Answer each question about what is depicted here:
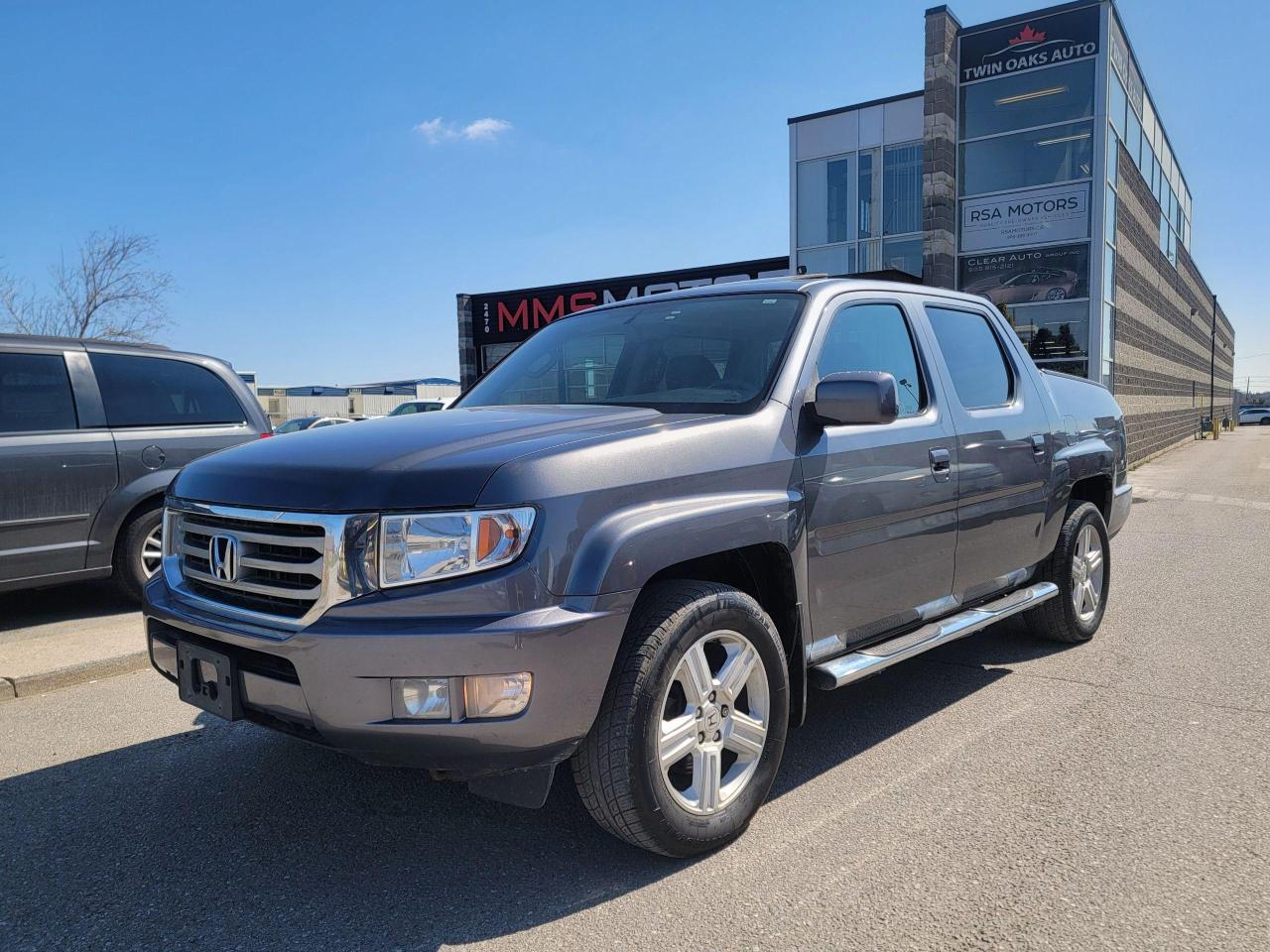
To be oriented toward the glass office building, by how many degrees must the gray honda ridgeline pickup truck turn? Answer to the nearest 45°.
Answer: approximately 180°

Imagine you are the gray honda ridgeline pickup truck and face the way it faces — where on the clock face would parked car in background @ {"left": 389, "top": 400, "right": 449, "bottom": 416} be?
The parked car in background is roughly at 4 o'clock from the gray honda ridgeline pickup truck.

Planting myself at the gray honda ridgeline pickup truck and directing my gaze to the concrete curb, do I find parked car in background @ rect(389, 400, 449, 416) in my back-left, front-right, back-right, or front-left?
front-right

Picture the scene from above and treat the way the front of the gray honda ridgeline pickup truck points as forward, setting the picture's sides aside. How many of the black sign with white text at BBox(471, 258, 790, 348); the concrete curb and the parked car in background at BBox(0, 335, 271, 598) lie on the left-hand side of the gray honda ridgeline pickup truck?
0

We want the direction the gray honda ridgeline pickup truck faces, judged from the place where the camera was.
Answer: facing the viewer and to the left of the viewer

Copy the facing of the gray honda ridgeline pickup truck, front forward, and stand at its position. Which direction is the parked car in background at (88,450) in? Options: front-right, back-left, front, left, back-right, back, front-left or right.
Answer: right

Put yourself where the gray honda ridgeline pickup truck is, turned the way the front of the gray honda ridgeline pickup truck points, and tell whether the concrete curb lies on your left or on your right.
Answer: on your right

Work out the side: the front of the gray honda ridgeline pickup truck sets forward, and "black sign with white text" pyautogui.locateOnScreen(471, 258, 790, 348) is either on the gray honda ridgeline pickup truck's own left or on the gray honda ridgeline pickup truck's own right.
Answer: on the gray honda ridgeline pickup truck's own right

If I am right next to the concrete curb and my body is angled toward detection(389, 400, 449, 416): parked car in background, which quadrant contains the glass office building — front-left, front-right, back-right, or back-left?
front-right

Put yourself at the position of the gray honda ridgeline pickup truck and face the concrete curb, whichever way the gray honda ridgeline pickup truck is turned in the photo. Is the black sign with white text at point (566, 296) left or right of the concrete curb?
right
